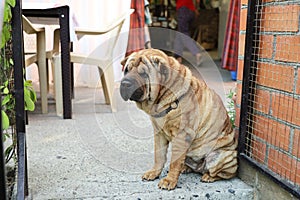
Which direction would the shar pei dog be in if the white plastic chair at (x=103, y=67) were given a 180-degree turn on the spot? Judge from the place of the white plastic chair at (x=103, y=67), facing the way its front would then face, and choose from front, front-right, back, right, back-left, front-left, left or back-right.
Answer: right

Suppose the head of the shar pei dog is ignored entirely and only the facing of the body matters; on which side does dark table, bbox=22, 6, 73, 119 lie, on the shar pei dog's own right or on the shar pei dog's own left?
on the shar pei dog's own right

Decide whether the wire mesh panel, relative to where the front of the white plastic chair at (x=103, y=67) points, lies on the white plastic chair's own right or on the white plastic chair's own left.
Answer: on the white plastic chair's own left

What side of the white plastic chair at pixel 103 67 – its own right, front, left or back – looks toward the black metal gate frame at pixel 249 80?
left

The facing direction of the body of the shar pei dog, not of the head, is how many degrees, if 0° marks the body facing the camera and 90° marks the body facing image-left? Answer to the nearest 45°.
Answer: approximately 45°
